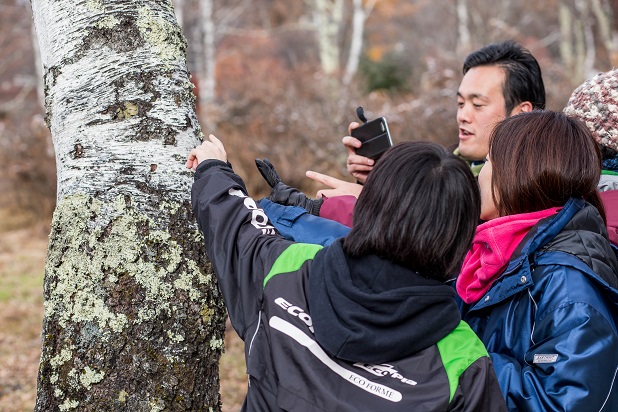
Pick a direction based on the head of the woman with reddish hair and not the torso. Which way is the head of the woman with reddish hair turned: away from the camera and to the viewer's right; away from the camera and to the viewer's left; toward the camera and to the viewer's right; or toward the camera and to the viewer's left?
away from the camera and to the viewer's left

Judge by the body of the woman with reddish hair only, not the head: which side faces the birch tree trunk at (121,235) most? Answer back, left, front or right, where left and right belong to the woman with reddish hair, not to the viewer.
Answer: front

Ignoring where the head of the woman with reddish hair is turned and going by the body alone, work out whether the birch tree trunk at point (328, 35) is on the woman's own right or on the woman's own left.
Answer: on the woman's own right

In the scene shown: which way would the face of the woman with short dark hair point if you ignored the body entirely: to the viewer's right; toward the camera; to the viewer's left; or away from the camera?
away from the camera

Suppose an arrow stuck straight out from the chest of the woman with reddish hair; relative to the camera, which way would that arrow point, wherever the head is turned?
to the viewer's left

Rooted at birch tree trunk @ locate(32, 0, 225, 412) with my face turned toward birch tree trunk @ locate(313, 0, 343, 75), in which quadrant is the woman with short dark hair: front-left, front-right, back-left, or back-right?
back-right
